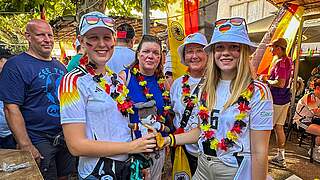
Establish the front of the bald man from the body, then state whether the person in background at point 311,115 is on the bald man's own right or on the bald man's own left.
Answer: on the bald man's own left

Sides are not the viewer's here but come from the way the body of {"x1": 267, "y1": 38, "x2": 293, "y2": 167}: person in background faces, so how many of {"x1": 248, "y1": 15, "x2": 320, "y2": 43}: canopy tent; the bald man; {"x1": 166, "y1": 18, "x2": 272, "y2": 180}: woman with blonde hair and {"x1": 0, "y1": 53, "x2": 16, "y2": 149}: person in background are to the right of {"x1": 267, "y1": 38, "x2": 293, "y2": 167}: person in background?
1

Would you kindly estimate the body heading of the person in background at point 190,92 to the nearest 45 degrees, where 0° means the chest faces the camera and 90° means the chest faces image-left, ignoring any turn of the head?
approximately 0°

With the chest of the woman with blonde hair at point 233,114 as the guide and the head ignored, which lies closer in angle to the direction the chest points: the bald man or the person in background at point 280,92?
the bald man

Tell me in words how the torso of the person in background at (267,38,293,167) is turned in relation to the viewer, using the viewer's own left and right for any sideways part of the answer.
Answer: facing to the left of the viewer

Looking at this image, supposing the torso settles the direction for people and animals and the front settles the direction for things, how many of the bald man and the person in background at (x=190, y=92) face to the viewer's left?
0

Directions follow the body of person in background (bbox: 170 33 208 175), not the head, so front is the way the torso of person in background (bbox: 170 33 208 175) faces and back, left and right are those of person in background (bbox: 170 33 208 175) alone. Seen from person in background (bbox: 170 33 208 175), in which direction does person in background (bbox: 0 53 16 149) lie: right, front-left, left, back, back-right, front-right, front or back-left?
right

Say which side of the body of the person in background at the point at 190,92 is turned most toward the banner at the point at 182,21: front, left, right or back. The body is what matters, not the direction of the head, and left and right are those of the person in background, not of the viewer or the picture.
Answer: back

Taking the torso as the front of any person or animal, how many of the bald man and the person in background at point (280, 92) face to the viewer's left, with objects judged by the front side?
1
